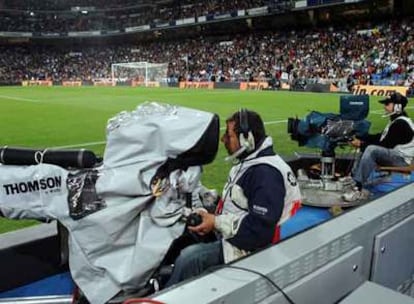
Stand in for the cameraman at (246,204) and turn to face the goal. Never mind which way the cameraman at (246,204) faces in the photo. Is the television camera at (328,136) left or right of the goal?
right

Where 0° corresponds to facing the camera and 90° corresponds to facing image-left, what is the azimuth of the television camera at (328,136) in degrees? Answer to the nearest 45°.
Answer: approximately 90°

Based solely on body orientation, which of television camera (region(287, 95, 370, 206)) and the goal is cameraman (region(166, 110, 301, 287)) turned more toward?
the goal

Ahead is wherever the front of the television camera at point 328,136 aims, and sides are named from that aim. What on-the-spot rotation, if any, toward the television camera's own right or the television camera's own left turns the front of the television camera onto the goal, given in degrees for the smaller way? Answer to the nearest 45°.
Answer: approximately 45° to the television camera's own right

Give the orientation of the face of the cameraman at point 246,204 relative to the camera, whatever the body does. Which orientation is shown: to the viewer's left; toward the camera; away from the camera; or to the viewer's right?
to the viewer's left

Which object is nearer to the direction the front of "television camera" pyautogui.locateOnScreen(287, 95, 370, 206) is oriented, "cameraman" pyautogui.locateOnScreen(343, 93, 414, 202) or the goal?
the goal

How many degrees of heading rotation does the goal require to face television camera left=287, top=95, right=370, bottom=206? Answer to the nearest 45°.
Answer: approximately 45° to its left

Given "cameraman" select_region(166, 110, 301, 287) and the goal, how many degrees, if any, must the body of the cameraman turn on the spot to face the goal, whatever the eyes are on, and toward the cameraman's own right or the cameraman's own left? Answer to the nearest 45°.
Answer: approximately 90° to the cameraman's own right

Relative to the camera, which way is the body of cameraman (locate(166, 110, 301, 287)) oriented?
to the viewer's left

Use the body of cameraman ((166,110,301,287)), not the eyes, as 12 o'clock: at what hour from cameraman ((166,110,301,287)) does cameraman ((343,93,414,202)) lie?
cameraman ((343,93,414,202)) is roughly at 4 o'clock from cameraman ((166,110,301,287)).

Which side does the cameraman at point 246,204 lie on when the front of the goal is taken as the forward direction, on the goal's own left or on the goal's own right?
on the goal's own left

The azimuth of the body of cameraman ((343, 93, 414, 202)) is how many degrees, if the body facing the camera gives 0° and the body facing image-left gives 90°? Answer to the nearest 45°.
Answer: approximately 90°
